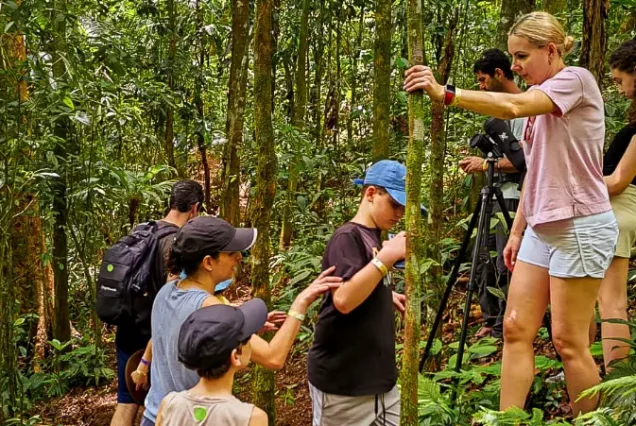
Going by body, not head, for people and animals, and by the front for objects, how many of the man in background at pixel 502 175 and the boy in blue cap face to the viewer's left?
1

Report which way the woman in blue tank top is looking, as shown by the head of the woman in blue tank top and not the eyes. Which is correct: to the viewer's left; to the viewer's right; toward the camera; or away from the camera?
to the viewer's right

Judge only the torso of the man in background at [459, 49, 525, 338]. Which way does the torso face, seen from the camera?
to the viewer's left

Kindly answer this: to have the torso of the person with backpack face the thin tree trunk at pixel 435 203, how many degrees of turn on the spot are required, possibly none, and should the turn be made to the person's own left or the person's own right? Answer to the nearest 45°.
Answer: approximately 45° to the person's own right

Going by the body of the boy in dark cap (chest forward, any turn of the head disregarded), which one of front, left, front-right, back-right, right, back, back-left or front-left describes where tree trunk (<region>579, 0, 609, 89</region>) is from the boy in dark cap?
front

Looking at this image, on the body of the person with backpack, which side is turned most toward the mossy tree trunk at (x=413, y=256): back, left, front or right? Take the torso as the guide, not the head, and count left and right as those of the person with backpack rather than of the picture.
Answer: right

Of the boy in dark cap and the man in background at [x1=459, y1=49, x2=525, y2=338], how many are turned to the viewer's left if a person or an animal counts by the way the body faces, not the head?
1

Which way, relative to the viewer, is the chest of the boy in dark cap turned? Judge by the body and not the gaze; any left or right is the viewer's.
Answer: facing away from the viewer and to the right of the viewer

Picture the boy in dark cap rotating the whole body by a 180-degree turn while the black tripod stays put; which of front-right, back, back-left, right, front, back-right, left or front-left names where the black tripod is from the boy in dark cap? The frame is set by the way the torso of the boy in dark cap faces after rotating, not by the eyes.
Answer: back

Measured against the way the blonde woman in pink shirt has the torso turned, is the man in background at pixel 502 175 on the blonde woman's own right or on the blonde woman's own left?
on the blonde woman's own right

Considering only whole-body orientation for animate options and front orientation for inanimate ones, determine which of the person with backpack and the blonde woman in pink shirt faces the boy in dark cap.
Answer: the blonde woman in pink shirt

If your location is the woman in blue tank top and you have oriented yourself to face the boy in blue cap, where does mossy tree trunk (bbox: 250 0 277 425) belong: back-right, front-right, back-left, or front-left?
front-left

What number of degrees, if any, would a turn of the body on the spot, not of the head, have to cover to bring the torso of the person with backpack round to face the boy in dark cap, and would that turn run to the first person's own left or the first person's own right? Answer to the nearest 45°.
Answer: approximately 135° to the first person's own right
